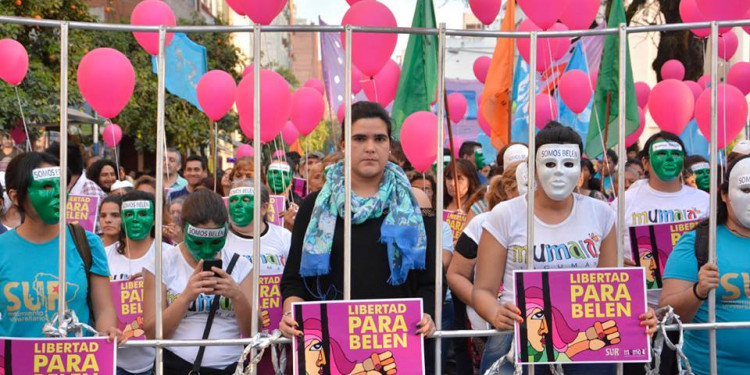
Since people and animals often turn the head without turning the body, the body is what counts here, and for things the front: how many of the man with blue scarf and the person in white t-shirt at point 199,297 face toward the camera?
2

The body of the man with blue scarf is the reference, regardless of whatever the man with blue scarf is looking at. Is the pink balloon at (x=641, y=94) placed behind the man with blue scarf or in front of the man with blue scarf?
behind

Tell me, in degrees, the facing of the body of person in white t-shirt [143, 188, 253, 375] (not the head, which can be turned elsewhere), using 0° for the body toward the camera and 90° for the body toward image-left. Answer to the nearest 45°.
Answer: approximately 0°

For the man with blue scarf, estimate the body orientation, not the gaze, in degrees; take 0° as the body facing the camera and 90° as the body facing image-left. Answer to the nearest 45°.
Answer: approximately 0°

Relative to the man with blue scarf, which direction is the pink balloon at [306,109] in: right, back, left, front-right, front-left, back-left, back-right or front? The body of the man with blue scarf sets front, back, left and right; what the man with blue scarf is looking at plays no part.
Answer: back

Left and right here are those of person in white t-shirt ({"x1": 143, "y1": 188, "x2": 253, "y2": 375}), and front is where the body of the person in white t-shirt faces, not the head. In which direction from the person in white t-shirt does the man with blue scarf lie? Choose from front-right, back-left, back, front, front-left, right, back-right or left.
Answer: front-left

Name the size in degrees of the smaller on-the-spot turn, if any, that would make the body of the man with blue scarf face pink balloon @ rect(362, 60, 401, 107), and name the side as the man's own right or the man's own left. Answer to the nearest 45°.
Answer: approximately 180°

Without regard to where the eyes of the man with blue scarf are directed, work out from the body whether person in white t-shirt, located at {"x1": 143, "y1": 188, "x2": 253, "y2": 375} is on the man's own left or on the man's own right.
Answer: on the man's own right
